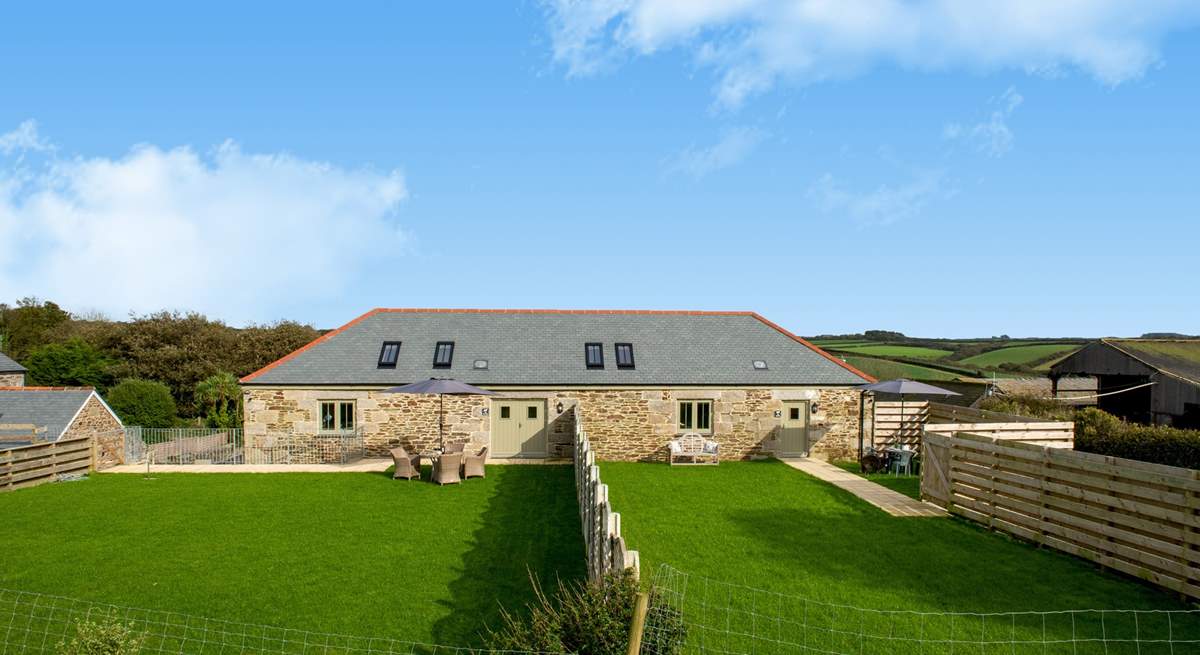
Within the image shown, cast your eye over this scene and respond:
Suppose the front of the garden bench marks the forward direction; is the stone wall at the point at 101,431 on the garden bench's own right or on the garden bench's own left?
on the garden bench's own right

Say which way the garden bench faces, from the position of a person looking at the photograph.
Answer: facing the viewer

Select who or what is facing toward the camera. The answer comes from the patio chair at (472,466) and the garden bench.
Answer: the garden bench

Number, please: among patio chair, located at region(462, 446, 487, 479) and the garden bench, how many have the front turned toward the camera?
1

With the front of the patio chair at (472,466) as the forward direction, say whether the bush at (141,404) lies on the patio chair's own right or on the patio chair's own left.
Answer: on the patio chair's own right

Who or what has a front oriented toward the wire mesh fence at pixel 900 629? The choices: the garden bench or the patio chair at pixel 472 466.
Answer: the garden bench

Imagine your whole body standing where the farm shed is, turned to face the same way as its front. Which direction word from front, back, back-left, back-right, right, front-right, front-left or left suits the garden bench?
front

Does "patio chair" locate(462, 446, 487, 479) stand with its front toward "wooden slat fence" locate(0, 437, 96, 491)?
yes

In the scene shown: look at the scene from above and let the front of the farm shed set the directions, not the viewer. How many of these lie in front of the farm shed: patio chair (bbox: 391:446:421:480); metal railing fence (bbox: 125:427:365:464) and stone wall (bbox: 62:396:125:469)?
3

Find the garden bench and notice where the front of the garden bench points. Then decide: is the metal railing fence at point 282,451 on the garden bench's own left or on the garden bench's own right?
on the garden bench's own right

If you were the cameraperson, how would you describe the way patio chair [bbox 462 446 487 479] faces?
facing to the left of the viewer

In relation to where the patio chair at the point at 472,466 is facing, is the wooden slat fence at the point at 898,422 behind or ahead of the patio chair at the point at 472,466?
behind

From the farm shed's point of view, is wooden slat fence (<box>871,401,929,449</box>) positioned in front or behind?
in front

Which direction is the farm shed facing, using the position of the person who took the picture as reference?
facing the viewer and to the left of the viewer
